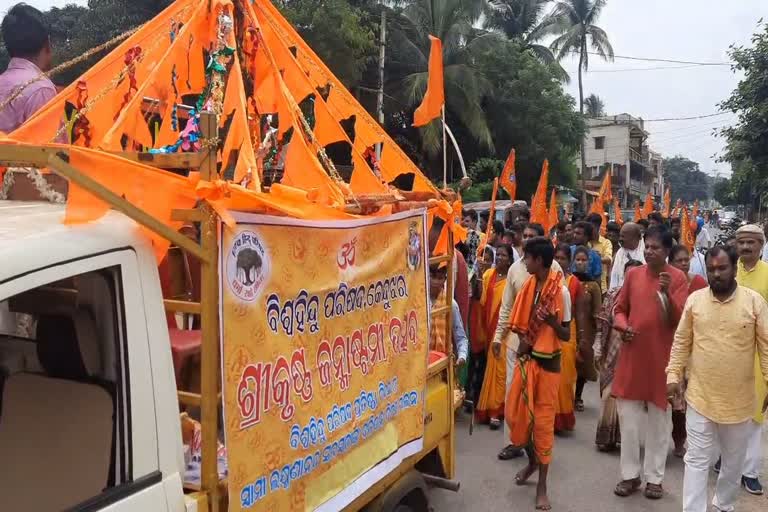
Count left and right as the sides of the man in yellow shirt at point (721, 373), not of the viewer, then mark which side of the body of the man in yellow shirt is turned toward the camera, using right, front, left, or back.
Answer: front

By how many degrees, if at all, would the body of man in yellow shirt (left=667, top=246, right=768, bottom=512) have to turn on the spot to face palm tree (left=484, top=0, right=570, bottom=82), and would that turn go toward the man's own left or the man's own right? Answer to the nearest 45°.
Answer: approximately 180°

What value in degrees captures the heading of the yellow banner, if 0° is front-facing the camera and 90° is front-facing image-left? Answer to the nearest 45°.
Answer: approximately 315°

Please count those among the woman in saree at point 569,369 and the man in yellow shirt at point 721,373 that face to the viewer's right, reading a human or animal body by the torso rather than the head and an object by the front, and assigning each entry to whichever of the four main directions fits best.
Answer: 0

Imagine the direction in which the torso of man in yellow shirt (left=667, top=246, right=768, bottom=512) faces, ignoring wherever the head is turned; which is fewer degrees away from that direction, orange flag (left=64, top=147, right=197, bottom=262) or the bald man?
the orange flag

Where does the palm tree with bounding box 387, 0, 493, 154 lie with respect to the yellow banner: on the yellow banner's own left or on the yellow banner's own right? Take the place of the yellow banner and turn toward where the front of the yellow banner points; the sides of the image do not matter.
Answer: on the yellow banner's own left

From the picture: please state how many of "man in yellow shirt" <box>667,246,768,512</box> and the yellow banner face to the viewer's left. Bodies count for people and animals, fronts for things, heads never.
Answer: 0

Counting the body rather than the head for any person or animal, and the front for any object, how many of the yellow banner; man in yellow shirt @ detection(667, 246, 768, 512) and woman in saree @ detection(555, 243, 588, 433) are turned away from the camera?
0

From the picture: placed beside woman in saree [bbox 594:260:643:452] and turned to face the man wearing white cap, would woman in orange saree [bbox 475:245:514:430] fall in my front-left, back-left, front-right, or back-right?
back-right

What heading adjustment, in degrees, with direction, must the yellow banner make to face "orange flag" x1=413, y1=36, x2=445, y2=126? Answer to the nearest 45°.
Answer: approximately 135° to its left
